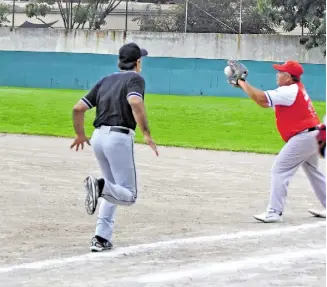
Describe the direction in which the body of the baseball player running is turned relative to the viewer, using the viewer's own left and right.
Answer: facing away from the viewer and to the right of the viewer

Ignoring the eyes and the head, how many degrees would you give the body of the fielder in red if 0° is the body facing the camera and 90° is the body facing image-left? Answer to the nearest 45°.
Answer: approximately 90°

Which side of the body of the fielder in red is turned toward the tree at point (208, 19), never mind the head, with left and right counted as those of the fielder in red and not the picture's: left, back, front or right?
right

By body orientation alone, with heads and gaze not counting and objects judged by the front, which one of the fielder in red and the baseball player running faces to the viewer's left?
the fielder in red

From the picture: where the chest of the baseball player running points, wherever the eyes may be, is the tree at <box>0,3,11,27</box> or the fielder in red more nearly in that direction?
the fielder in red

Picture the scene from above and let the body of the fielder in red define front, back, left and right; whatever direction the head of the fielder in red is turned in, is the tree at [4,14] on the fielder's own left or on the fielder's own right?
on the fielder's own right

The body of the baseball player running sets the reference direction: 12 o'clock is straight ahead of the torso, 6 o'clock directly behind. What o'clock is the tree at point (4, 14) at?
The tree is roughly at 10 o'clock from the baseball player running.
